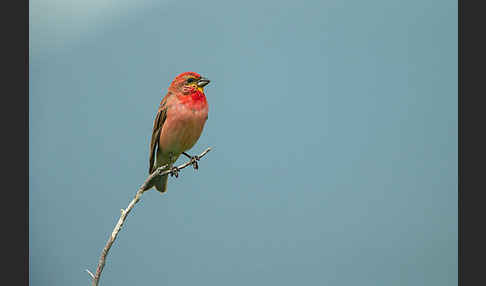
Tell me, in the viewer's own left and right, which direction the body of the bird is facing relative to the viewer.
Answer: facing the viewer and to the right of the viewer
